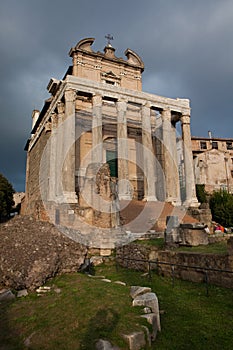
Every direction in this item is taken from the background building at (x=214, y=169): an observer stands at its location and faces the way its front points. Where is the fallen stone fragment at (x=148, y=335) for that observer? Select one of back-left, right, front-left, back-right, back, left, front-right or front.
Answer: front

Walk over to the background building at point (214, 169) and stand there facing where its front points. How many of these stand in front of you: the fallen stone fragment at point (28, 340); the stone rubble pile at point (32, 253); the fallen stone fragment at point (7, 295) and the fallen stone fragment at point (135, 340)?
4

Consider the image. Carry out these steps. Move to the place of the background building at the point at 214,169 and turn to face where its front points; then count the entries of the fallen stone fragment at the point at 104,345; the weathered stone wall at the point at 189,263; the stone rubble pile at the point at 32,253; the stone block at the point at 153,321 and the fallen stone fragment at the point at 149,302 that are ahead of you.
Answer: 5

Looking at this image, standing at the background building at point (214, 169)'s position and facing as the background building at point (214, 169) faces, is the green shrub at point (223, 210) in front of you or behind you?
in front

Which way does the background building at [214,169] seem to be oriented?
toward the camera

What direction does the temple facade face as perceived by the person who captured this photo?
facing the viewer and to the right of the viewer

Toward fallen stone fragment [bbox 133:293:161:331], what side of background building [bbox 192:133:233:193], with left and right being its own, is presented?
front

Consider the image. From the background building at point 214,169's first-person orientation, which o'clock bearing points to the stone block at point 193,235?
The stone block is roughly at 12 o'clock from the background building.

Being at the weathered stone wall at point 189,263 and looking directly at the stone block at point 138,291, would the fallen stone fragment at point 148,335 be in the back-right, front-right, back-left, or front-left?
front-left

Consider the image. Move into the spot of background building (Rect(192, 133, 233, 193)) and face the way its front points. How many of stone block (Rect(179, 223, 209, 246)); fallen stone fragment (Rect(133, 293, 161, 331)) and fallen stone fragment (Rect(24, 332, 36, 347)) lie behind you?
0

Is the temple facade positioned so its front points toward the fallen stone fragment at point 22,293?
no

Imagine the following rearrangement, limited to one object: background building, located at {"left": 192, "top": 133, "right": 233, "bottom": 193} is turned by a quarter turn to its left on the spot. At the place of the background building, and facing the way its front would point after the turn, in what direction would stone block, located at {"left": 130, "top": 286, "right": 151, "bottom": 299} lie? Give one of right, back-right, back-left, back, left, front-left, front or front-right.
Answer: right

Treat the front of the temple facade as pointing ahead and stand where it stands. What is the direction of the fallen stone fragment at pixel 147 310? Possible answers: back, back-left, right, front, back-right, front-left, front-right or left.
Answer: front-right

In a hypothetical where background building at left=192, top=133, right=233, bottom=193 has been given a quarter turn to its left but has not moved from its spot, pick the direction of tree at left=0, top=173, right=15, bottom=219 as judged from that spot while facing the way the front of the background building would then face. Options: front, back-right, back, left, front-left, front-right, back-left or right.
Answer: back-right

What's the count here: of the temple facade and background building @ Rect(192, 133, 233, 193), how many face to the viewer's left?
0

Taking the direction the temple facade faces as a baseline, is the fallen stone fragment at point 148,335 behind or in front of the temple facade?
in front

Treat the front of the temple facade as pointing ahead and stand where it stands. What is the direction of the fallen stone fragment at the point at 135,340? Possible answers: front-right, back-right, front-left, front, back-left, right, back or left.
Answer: front-right

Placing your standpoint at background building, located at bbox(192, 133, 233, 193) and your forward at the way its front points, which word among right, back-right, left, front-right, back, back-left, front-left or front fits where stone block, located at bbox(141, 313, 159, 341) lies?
front
